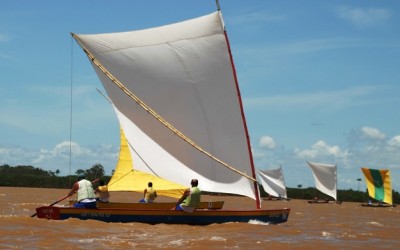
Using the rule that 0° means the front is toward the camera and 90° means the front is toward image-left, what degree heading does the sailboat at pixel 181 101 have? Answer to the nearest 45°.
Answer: approximately 270°

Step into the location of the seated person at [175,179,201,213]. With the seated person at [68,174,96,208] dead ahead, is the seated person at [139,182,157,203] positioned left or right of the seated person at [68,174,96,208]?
right

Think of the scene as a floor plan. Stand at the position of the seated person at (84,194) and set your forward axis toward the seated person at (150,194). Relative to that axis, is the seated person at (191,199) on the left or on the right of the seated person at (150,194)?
right
